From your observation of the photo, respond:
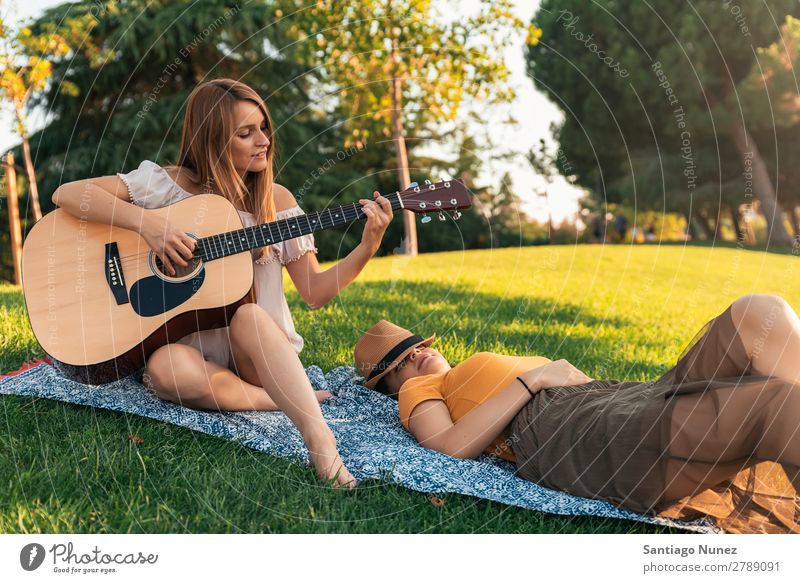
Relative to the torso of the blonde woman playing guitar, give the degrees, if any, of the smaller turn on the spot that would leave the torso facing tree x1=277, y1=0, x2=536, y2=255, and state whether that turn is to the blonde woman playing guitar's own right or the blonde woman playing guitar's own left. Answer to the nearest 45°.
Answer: approximately 135° to the blonde woman playing guitar's own left

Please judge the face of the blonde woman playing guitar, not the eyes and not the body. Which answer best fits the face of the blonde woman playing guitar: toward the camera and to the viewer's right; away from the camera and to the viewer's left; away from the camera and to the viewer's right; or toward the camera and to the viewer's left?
toward the camera and to the viewer's right

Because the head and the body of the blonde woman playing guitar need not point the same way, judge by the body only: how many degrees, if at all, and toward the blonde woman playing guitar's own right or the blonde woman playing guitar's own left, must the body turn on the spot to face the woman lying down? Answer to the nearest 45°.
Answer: approximately 45° to the blonde woman playing guitar's own left

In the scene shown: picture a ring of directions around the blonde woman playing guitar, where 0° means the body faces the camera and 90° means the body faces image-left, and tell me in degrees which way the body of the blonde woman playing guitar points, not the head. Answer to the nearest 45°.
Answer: approximately 0°

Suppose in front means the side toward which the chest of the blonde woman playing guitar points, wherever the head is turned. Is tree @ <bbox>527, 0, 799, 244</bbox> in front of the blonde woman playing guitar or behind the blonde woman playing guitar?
behind
